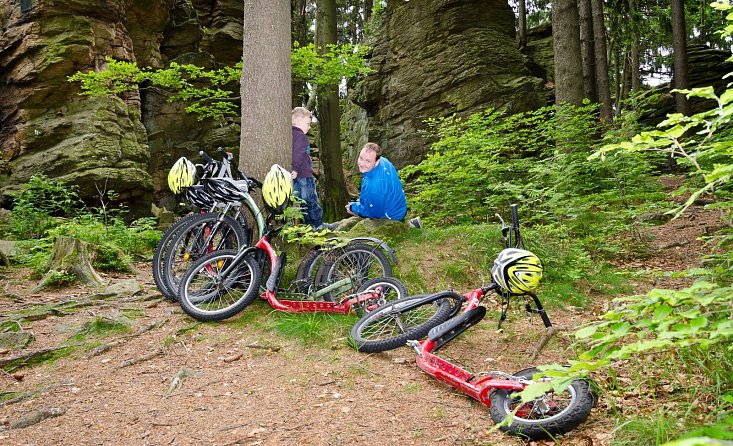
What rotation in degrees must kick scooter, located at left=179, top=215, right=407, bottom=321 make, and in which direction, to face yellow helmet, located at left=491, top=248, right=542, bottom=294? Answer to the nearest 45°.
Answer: approximately 135° to its left

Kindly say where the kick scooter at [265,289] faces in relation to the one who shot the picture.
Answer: facing to the left of the viewer

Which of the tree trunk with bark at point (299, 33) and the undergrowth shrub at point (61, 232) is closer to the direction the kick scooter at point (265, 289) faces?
the undergrowth shrub

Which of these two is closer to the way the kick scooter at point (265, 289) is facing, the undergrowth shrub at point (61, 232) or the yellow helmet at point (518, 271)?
the undergrowth shrub

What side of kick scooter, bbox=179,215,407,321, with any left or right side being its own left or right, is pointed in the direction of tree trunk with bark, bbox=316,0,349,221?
right

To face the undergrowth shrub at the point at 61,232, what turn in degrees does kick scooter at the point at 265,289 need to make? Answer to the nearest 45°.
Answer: approximately 45° to its right

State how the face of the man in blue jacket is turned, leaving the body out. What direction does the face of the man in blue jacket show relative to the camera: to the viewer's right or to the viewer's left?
to the viewer's left
